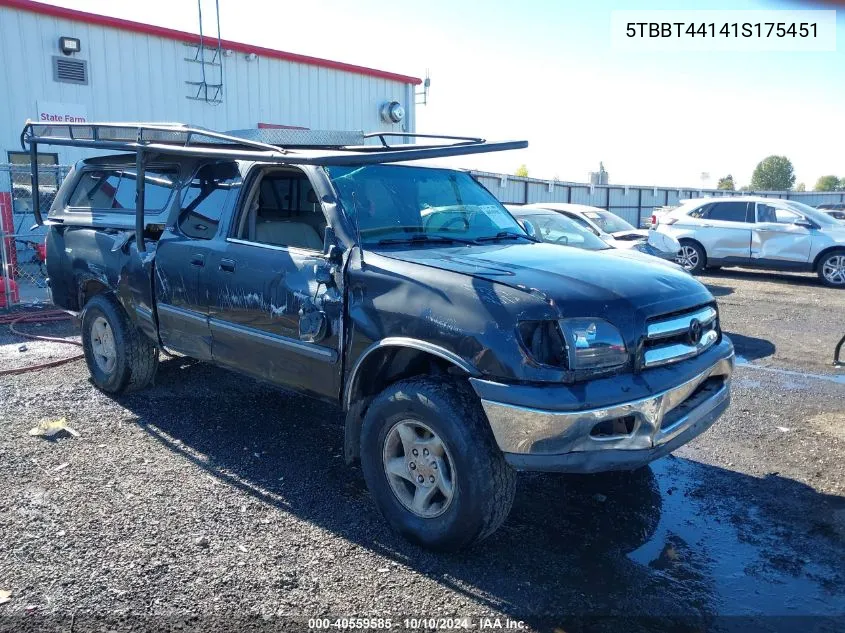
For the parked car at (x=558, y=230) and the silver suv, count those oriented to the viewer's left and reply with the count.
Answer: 0

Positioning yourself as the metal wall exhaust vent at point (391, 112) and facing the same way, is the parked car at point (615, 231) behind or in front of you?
in front

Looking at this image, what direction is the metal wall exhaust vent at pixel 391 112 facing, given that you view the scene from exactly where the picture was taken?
facing the viewer and to the right of the viewer

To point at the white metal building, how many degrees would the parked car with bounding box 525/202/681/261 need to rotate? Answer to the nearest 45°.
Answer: approximately 135° to its right

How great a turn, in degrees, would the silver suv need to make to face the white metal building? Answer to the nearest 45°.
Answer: approximately 180°

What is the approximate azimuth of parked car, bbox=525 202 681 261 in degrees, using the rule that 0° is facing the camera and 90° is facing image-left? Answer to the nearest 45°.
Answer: approximately 315°

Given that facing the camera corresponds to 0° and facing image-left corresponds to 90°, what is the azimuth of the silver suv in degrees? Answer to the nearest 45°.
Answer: approximately 270°
